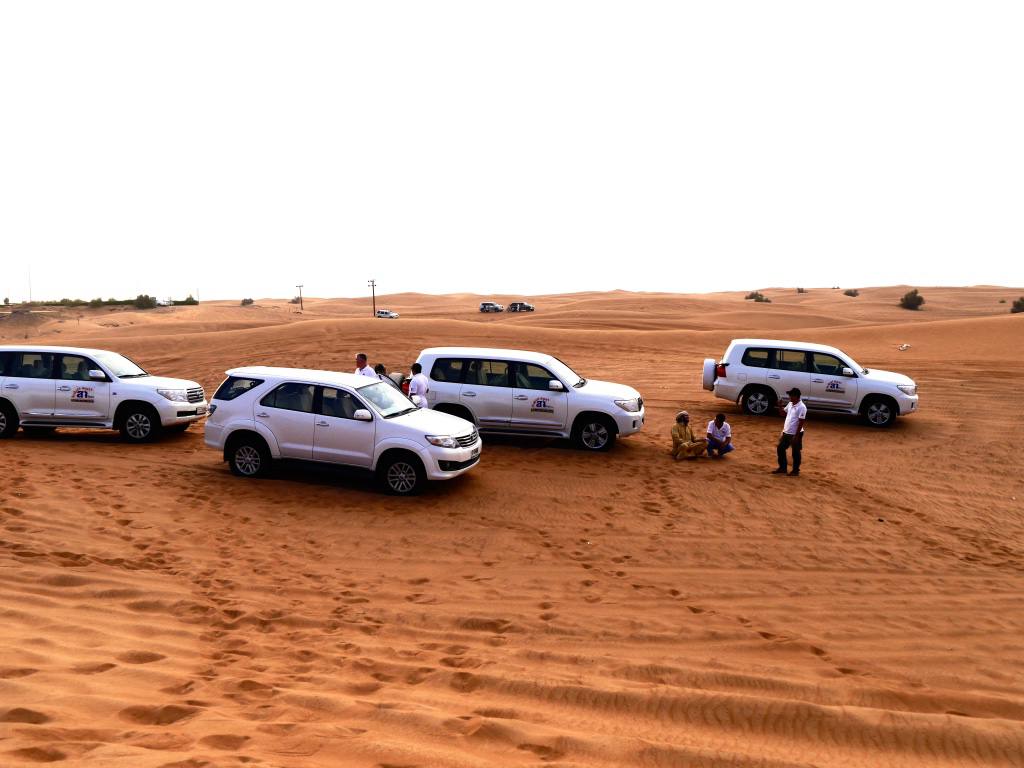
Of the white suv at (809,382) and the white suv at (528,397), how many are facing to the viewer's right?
2

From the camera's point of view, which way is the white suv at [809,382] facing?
to the viewer's right

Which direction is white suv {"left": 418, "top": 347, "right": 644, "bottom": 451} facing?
to the viewer's right

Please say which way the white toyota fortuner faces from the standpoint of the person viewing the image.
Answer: facing the viewer and to the right of the viewer

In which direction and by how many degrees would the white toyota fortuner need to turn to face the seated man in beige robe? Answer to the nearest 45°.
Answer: approximately 45° to its left

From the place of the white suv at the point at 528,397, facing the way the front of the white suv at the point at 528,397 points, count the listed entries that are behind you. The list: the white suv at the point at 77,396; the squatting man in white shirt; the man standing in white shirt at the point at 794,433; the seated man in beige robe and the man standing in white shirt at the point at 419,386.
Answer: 2

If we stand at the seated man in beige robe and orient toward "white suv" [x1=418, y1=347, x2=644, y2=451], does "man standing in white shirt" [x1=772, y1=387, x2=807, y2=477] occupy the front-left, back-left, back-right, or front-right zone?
back-left

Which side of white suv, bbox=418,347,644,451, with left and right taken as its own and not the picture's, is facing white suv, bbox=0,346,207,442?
back

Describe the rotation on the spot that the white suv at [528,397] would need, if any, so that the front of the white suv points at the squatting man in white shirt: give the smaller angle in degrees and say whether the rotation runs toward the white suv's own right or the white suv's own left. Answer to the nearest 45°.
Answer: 0° — it already faces them

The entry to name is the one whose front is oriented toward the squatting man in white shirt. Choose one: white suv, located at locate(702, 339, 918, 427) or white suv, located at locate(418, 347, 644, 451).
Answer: white suv, located at locate(418, 347, 644, 451)

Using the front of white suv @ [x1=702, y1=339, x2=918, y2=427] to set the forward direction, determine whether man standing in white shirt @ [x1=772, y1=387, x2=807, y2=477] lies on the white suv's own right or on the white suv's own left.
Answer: on the white suv's own right
